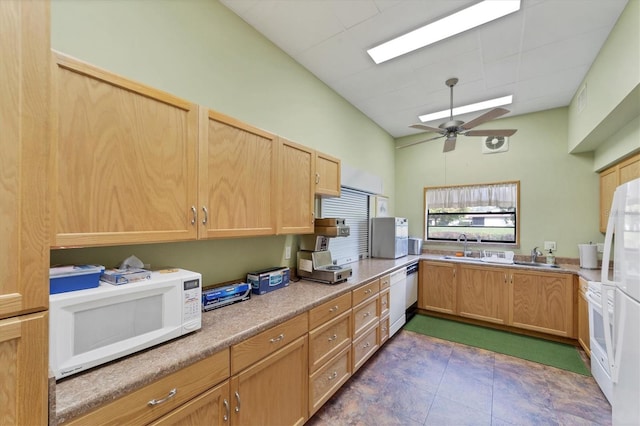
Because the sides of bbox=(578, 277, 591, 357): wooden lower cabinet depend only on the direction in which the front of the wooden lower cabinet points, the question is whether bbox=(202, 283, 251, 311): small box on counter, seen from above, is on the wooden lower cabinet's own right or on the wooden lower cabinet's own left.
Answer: on the wooden lower cabinet's own left

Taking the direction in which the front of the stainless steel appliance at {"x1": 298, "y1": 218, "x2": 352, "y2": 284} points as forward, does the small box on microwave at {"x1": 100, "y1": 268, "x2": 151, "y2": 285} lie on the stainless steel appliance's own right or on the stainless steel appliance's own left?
on the stainless steel appliance's own right

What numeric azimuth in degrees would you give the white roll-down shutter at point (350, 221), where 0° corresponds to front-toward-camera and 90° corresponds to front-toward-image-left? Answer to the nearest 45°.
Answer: approximately 315°

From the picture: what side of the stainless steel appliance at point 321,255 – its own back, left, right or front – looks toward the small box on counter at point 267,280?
right

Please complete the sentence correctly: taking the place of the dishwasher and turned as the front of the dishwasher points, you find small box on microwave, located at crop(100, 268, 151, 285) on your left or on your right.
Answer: on your right

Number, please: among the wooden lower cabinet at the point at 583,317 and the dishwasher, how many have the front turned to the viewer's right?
1

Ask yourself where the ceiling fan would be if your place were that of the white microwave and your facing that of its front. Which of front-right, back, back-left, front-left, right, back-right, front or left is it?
front-left

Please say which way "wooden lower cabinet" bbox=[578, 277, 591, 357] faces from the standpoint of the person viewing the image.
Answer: facing to the left of the viewer

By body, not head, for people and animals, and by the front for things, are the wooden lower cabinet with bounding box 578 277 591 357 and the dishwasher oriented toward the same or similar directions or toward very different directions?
very different directions

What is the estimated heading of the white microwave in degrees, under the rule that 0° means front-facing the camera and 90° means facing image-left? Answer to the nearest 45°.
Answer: approximately 315°

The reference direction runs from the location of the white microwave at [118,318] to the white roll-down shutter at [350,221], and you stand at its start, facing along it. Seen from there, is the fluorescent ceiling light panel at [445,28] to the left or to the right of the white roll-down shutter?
right

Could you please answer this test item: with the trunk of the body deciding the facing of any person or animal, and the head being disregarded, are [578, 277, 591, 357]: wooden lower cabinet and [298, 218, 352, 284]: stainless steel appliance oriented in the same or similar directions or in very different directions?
very different directions

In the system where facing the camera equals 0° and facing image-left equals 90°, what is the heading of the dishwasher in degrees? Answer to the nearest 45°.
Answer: approximately 270°
